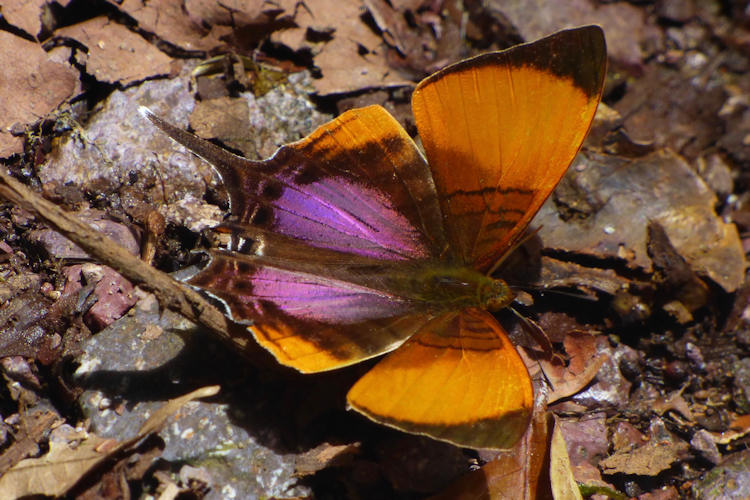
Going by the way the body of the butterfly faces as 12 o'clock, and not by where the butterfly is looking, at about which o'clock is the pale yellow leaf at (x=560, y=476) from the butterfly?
The pale yellow leaf is roughly at 1 o'clock from the butterfly.

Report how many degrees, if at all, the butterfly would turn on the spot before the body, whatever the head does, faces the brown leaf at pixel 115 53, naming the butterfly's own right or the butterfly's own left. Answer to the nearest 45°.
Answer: approximately 135° to the butterfly's own left

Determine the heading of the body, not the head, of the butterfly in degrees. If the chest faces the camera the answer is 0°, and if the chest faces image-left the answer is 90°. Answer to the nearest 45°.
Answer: approximately 270°

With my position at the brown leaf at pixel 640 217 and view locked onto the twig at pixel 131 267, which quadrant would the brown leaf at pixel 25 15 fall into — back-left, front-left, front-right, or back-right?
front-right

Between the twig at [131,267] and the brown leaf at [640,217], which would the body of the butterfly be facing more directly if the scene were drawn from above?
the brown leaf

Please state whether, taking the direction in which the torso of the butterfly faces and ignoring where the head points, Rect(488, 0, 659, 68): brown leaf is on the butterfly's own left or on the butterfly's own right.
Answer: on the butterfly's own left

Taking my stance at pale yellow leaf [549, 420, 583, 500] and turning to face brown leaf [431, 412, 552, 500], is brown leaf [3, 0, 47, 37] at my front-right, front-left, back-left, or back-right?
front-right

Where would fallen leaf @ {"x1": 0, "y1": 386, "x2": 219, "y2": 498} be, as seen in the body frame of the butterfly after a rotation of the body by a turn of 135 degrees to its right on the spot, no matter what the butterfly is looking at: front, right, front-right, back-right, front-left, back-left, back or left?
front

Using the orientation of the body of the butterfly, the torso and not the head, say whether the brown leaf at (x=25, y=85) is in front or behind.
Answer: behind
